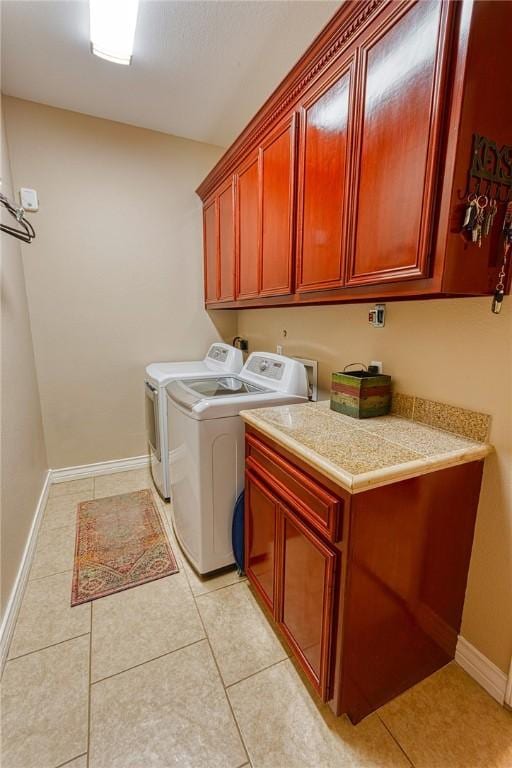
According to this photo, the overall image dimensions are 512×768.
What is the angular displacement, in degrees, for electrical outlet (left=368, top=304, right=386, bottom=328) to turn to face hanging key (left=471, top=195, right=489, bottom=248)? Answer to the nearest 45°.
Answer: approximately 90° to its left

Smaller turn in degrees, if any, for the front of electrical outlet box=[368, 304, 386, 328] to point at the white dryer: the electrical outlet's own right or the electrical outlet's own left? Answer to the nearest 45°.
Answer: approximately 45° to the electrical outlet's own right

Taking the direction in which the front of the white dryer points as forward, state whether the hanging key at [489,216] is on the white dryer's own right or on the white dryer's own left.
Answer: on the white dryer's own left

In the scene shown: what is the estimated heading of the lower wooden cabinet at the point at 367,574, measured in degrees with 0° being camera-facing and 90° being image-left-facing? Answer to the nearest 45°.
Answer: approximately 45°

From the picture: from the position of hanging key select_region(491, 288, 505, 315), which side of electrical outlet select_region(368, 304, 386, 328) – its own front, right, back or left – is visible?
left

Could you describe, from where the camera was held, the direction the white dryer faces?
facing to the left of the viewer
